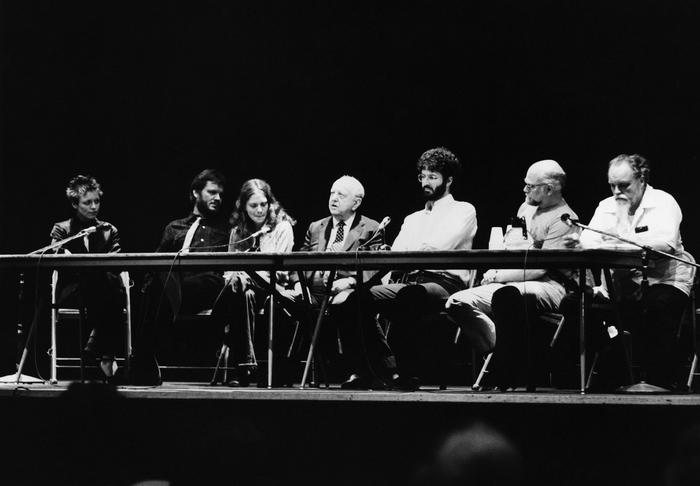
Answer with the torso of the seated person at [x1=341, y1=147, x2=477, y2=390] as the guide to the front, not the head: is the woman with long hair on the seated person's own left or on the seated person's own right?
on the seated person's own right

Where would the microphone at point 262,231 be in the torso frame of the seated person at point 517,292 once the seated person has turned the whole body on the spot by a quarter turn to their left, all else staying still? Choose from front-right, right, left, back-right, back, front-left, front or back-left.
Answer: back-right

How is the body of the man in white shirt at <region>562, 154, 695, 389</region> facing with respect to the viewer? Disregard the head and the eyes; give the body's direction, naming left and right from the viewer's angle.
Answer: facing the viewer and to the left of the viewer

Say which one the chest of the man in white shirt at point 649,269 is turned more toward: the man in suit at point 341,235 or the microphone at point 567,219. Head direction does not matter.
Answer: the microphone

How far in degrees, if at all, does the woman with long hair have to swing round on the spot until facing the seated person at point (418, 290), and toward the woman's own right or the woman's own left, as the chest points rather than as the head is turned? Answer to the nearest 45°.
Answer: approximately 45° to the woman's own left

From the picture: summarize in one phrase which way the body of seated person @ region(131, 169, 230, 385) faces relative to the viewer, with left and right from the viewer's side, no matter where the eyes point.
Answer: facing the viewer

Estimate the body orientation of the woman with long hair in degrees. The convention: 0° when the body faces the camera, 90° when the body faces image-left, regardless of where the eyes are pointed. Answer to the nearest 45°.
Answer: approximately 0°

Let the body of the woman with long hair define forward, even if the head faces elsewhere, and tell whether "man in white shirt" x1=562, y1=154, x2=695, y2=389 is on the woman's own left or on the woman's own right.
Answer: on the woman's own left

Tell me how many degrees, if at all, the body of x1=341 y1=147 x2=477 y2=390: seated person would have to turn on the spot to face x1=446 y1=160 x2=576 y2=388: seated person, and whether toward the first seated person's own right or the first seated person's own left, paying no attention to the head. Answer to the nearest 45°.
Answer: approximately 135° to the first seated person's own left

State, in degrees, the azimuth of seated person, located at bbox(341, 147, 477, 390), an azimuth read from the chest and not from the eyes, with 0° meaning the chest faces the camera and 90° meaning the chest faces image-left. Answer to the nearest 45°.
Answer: approximately 45°

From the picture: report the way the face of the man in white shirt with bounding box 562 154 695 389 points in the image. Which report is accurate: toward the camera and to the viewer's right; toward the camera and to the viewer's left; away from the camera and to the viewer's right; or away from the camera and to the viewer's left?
toward the camera and to the viewer's left

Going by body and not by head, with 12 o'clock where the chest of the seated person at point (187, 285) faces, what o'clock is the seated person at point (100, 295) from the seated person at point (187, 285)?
the seated person at point (100, 295) is roughly at 4 o'clock from the seated person at point (187, 285).

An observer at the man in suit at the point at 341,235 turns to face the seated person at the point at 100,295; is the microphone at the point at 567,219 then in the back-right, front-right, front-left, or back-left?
back-left

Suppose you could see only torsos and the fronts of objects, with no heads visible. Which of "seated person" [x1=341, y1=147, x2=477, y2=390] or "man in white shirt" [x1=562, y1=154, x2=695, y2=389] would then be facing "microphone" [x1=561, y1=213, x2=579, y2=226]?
the man in white shirt

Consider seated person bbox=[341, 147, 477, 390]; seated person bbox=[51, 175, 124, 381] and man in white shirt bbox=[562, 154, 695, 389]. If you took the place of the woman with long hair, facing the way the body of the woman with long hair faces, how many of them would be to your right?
1

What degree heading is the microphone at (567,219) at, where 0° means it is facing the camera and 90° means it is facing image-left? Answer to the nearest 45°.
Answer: approximately 90°
